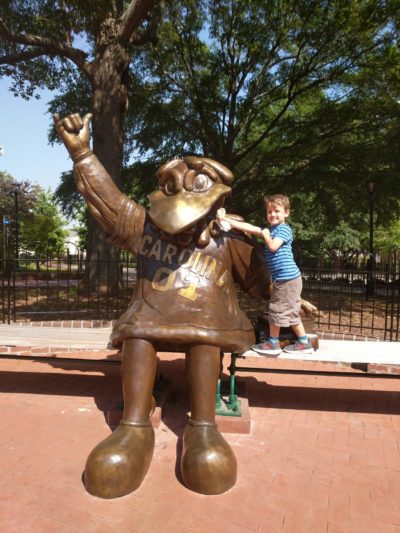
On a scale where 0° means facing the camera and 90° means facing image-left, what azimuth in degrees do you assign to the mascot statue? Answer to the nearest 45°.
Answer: approximately 0°

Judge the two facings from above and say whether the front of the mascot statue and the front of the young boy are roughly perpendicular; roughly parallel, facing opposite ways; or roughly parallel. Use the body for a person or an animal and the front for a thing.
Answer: roughly perpendicular

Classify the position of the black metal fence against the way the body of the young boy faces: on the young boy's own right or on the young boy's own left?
on the young boy's own right

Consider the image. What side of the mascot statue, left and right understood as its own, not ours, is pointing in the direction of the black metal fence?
back

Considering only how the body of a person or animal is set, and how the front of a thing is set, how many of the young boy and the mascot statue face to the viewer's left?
1

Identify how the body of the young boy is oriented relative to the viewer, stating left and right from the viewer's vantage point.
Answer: facing to the left of the viewer
